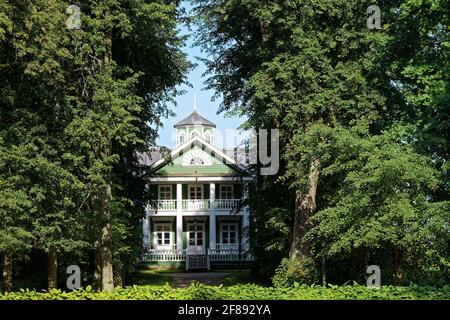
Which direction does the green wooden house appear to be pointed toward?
toward the camera

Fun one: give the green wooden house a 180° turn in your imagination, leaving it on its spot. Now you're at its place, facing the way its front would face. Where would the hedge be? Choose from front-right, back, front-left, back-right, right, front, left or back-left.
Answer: back

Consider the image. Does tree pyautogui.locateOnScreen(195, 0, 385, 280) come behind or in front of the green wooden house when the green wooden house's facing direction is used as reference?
in front
